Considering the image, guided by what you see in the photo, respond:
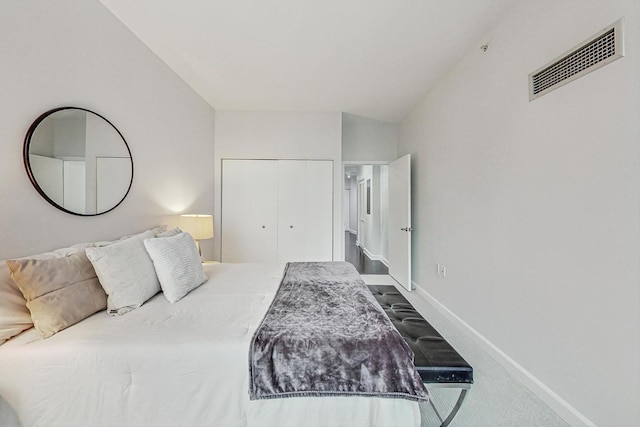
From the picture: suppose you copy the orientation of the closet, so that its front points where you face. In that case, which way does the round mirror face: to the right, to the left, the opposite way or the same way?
to the left

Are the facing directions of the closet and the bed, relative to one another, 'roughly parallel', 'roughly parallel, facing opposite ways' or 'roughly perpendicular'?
roughly perpendicular

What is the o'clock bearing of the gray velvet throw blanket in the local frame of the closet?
The gray velvet throw blanket is roughly at 12 o'clock from the closet.

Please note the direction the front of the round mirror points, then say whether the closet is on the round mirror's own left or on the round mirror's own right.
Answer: on the round mirror's own left

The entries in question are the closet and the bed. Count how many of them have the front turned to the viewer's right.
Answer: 1

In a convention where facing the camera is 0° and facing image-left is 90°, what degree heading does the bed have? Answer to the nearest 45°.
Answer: approximately 270°
